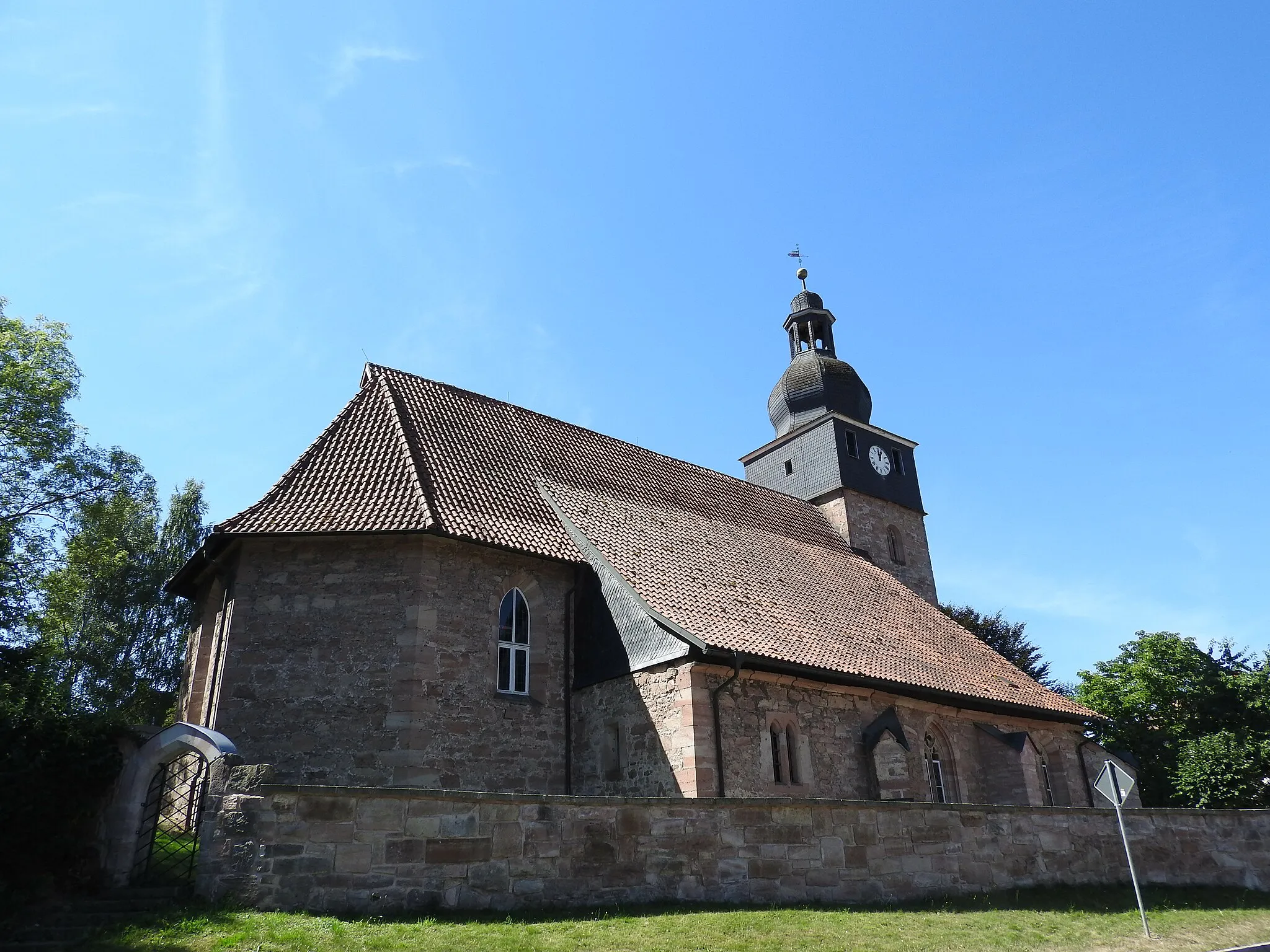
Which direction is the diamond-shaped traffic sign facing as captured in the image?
away from the camera

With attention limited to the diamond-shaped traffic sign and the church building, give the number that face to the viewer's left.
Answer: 0

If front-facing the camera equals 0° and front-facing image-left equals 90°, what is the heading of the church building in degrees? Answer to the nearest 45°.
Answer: approximately 225°

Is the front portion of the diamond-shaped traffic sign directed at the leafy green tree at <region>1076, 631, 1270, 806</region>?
yes

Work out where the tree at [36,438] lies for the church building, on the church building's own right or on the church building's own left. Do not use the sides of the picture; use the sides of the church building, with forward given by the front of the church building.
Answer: on the church building's own right

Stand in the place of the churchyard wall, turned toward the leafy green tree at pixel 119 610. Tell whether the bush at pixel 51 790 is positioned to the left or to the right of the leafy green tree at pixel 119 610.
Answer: left

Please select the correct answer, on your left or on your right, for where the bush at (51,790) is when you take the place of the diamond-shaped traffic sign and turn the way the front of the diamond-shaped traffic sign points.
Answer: on your left

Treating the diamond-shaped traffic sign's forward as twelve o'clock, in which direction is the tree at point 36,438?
The tree is roughly at 9 o'clock from the diamond-shaped traffic sign.

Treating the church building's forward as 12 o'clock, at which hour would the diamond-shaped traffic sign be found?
The diamond-shaped traffic sign is roughly at 2 o'clock from the church building.

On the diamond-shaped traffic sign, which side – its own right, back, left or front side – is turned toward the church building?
left

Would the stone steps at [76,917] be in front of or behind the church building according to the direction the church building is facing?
in front
